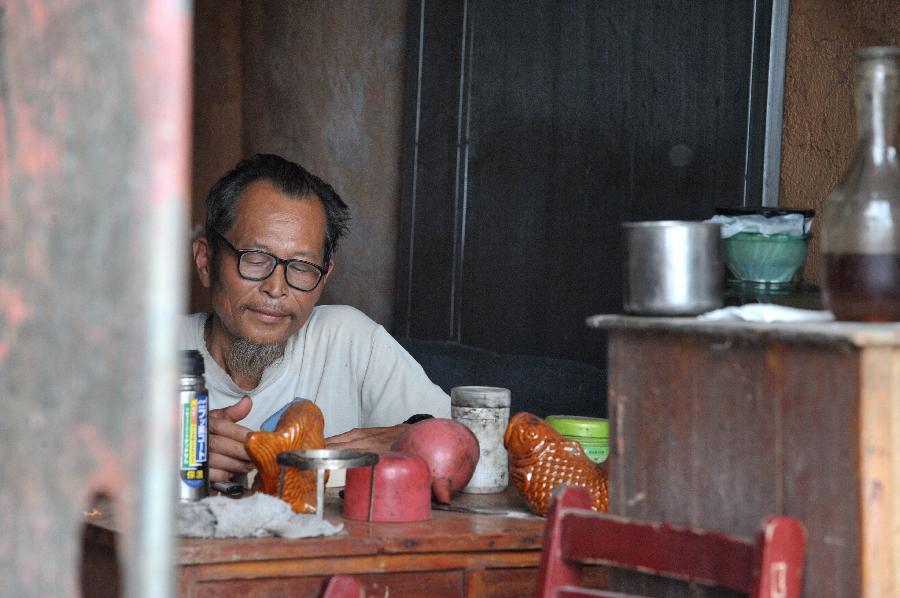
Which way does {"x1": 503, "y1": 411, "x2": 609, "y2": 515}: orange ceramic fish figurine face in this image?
to the viewer's left

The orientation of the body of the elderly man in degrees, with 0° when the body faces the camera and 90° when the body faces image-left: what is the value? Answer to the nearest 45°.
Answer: approximately 0°

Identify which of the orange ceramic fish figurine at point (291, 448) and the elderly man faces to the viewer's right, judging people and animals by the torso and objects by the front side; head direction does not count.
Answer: the orange ceramic fish figurine

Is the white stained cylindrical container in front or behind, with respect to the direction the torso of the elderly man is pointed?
in front

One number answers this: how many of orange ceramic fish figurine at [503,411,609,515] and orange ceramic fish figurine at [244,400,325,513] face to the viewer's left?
1

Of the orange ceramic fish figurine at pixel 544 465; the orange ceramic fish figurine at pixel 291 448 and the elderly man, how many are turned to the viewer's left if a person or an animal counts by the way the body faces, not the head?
1

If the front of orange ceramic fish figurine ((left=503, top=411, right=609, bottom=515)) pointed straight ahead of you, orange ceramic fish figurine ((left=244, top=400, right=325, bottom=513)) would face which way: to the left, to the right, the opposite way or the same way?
the opposite way

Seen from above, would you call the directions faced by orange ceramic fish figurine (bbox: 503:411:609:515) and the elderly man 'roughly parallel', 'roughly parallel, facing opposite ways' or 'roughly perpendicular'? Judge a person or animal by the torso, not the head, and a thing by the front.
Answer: roughly perpendicular

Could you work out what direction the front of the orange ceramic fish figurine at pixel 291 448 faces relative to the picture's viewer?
facing to the right of the viewer
